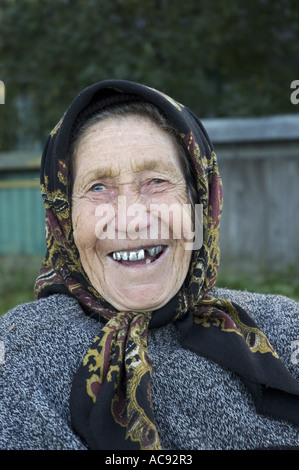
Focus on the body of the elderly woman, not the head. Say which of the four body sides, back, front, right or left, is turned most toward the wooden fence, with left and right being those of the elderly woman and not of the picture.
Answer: back

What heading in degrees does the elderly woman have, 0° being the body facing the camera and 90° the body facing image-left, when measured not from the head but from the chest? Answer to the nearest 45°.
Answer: approximately 0°
